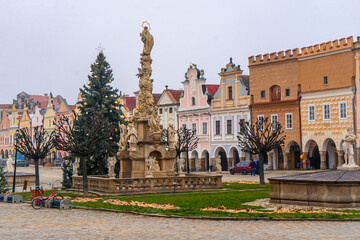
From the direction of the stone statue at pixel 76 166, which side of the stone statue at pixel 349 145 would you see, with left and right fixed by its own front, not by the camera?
right

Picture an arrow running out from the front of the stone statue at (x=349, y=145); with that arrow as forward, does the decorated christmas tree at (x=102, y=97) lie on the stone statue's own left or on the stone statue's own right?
on the stone statue's own right

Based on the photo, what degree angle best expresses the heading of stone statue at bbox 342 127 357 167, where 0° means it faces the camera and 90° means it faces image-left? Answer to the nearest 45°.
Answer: approximately 0°
